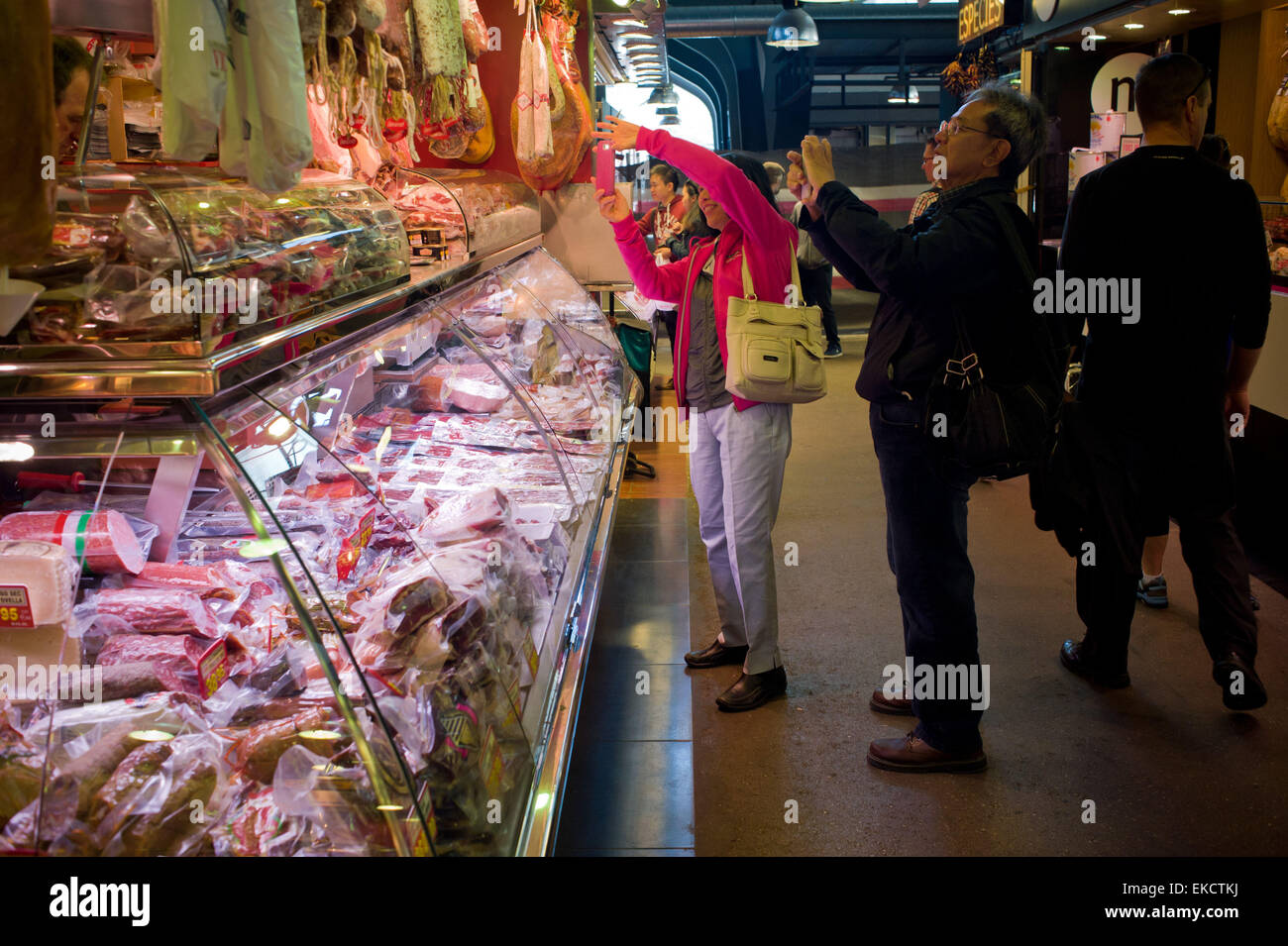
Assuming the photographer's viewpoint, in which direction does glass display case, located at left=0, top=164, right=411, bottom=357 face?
facing the viewer and to the right of the viewer

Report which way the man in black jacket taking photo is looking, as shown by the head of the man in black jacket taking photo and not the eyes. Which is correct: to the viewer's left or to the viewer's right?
to the viewer's left

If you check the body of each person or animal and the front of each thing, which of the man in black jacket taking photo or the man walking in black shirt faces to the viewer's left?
the man in black jacket taking photo

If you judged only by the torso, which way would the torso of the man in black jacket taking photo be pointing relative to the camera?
to the viewer's left

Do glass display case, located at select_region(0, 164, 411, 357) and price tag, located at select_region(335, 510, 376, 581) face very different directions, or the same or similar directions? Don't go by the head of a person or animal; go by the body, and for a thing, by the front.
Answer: same or similar directions

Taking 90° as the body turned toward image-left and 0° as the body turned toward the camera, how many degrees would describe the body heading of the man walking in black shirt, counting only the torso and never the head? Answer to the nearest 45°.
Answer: approximately 180°

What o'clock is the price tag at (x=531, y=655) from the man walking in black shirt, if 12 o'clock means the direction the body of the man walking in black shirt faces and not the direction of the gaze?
The price tag is roughly at 7 o'clock from the man walking in black shirt.

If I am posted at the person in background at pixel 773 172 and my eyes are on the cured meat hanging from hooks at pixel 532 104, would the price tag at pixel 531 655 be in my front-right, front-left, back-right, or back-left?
front-left

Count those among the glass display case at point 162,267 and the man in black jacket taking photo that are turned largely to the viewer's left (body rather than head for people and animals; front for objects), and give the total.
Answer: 1

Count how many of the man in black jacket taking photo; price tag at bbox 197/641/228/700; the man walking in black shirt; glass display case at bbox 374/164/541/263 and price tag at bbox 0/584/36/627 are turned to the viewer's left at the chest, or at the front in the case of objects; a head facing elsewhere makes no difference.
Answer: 1

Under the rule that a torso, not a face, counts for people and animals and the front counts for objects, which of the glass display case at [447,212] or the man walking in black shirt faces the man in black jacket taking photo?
the glass display case

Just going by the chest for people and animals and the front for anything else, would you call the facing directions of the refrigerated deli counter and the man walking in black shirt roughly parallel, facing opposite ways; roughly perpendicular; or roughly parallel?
roughly perpendicular
